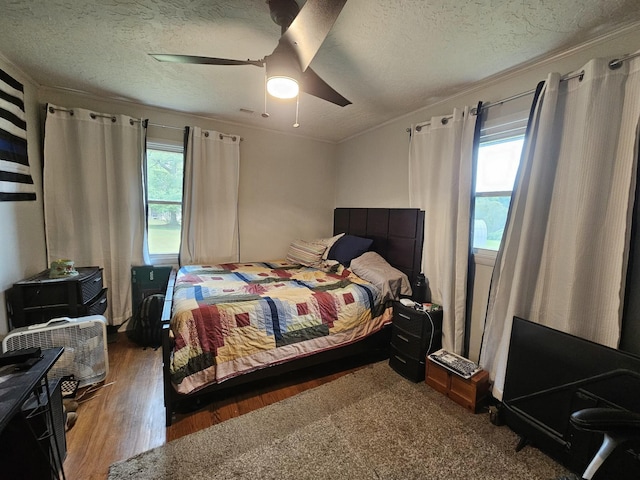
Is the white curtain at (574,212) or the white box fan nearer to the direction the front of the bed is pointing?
the white box fan

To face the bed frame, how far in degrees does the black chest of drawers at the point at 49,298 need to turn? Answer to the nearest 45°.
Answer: approximately 45° to its right

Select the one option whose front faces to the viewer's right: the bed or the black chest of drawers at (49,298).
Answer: the black chest of drawers

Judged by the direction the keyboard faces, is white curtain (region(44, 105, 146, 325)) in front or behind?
in front

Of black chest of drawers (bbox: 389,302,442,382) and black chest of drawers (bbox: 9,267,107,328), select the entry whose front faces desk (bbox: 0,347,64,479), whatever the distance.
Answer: black chest of drawers (bbox: 389,302,442,382)

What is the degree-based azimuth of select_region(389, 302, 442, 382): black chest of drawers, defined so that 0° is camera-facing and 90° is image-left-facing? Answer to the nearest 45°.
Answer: approximately 45°

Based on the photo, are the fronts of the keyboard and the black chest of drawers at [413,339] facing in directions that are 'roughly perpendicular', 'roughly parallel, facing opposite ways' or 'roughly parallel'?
roughly parallel

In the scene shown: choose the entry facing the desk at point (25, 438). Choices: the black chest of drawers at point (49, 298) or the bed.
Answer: the bed

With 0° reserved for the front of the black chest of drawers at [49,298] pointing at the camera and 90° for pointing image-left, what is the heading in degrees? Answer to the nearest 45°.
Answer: approximately 270°

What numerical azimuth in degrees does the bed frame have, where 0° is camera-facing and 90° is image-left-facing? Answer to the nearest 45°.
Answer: approximately 45°

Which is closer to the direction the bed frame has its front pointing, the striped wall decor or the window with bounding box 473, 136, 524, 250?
the striped wall decor

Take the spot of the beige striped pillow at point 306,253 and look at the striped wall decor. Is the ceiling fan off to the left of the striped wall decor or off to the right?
left
